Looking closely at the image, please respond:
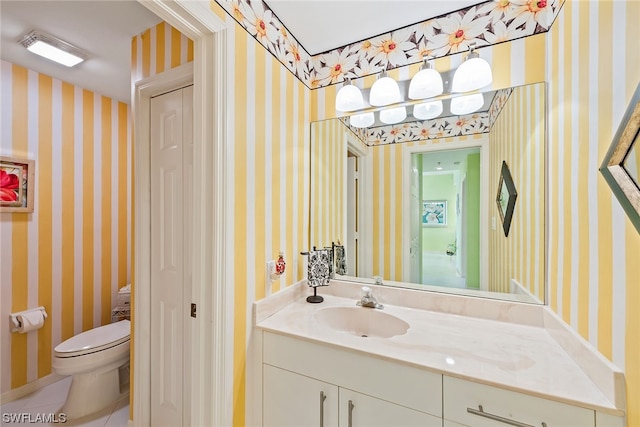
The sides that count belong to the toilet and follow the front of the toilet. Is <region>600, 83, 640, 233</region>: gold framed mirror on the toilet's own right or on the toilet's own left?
on the toilet's own left

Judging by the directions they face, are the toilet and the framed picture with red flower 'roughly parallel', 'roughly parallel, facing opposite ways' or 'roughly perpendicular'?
roughly perpendicular

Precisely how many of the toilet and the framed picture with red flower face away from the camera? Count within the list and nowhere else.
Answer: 0

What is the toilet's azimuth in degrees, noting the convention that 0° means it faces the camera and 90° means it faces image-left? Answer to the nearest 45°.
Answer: approximately 45°

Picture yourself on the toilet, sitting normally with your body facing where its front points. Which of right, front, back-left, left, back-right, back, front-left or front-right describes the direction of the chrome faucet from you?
left

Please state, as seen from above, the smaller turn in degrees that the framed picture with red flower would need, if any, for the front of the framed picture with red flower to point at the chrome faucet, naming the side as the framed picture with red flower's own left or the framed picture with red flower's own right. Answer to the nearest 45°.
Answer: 0° — it already faces it

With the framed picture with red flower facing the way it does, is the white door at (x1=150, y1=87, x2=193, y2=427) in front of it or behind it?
in front

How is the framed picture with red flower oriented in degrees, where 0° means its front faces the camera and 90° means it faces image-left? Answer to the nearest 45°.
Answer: approximately 315°

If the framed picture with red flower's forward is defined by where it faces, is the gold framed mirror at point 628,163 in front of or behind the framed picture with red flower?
in front
